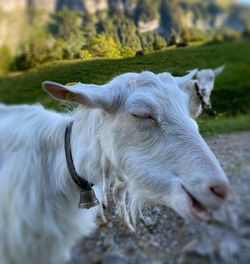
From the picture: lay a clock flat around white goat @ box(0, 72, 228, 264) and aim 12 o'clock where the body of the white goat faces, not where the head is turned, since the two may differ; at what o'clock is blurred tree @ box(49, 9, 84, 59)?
The blurred tree is roughly at 9 o'clock from the white goat.

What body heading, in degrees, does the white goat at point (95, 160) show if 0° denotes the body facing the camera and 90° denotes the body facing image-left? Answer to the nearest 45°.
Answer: approximately 270°

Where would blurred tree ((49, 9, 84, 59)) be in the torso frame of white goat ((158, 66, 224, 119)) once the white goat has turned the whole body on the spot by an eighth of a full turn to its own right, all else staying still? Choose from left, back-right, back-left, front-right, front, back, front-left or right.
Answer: right

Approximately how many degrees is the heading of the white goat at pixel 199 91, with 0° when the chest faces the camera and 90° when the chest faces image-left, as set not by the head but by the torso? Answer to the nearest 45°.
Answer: approximately 315°

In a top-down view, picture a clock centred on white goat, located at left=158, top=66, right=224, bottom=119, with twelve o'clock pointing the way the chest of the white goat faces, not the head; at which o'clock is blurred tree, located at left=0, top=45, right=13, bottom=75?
The blurred tree is roughly at 5 o'clock from the white goat.
